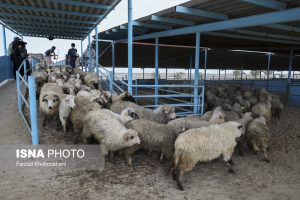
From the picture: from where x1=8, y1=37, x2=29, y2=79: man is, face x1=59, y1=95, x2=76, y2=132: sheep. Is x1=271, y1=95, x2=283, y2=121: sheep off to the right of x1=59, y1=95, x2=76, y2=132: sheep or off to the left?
left

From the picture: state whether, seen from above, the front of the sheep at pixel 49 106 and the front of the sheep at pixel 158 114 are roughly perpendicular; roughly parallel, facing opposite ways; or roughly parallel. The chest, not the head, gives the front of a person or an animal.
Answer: roughly perpendicular

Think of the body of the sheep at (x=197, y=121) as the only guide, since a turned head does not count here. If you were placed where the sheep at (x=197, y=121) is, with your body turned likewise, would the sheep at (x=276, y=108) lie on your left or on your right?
on your left

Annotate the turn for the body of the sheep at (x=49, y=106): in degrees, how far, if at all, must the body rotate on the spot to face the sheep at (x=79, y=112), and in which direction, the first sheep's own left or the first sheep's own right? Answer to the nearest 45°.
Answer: approximately 45° to the first sheep's own left
